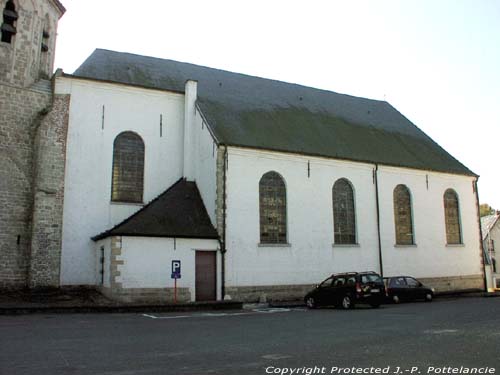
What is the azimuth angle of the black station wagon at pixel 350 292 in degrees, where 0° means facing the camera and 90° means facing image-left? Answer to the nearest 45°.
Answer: approximately 135°

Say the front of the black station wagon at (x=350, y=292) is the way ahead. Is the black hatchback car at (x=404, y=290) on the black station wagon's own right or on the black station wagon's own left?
on the black station wagon's own right

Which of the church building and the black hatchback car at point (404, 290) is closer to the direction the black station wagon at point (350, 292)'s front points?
the church building
